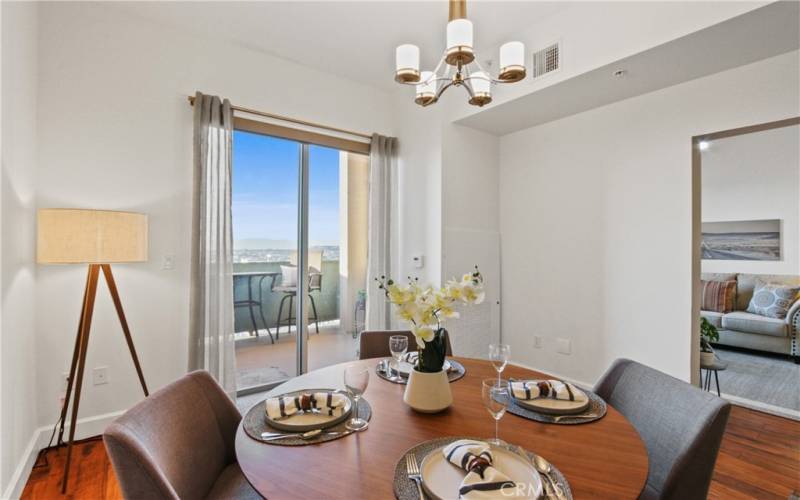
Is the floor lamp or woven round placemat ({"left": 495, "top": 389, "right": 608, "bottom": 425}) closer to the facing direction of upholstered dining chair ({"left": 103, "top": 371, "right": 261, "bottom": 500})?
the woven round placemat

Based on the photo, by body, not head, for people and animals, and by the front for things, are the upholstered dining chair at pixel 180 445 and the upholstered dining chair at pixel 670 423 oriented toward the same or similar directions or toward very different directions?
very different directions

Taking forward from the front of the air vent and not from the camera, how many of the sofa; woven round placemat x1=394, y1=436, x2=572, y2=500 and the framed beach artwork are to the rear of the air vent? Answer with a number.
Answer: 2

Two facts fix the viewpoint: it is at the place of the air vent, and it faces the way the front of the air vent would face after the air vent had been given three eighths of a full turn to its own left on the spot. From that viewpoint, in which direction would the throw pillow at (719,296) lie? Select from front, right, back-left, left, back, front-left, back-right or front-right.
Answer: front-left

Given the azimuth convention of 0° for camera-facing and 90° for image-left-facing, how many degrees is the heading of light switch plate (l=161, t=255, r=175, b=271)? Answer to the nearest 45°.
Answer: approximately 0°

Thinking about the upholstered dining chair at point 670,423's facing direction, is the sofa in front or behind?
behind

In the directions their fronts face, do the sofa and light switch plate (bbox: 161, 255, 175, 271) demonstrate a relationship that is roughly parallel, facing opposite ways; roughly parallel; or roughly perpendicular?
roughly perpendicular

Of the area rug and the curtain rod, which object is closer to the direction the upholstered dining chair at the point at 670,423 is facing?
the curtain rod

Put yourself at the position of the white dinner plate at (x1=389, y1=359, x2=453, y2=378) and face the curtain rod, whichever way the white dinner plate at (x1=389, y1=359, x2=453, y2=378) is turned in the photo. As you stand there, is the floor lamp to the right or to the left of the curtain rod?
left

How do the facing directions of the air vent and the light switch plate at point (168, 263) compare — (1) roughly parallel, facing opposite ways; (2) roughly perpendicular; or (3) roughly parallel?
roughly perpendicular
